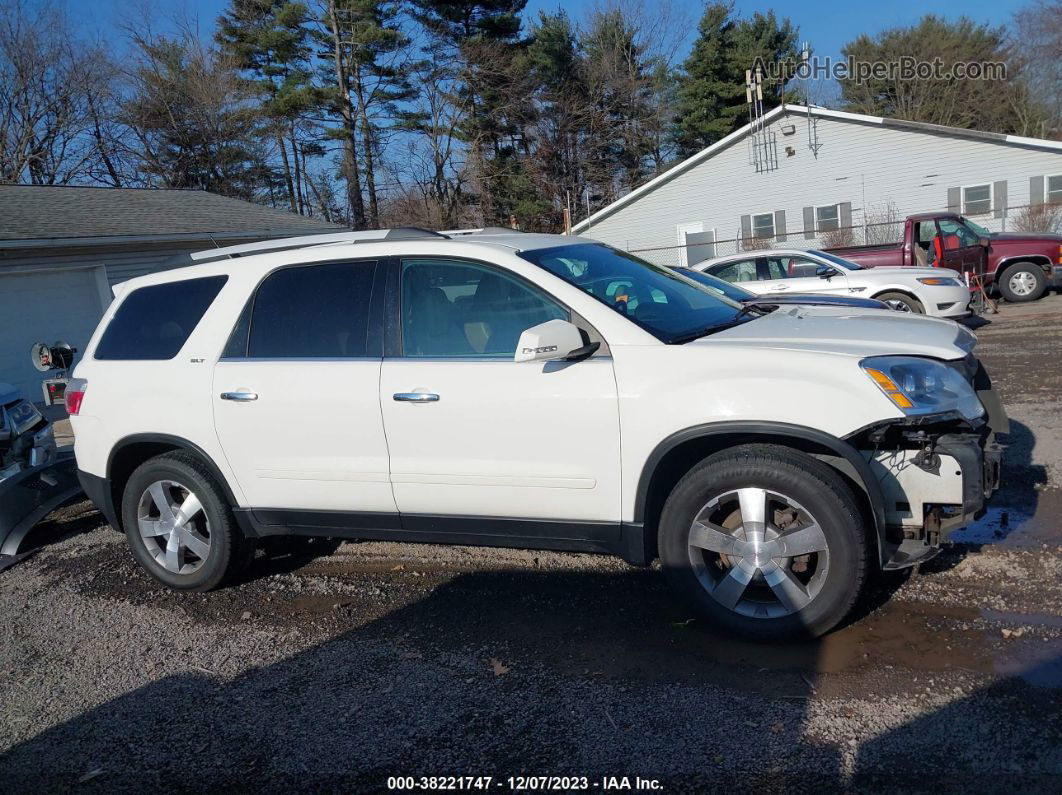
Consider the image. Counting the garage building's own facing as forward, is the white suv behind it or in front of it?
in front

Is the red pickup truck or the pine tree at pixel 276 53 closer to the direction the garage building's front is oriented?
the red pickup truck

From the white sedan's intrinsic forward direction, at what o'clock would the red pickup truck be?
The red pickup truck is roughly at 10 o'clock from the white sedan.

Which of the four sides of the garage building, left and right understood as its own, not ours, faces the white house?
left

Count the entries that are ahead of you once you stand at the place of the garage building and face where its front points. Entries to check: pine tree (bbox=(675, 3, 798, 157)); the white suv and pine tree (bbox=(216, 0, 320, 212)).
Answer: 1

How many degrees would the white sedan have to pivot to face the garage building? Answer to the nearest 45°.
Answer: approximately 180°

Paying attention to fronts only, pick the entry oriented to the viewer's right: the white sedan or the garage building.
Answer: the white sedan

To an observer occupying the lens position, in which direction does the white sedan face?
facing to the right of the viewer

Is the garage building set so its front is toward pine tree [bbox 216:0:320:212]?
no

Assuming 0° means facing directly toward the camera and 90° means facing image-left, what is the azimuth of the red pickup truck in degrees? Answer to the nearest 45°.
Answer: approximately 270°

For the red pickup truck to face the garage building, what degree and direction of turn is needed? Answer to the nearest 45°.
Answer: approximately 135° to its right

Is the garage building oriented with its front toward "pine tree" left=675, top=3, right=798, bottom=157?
no

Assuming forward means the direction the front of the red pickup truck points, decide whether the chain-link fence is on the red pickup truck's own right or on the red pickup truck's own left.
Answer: on the red pickup truck's own left

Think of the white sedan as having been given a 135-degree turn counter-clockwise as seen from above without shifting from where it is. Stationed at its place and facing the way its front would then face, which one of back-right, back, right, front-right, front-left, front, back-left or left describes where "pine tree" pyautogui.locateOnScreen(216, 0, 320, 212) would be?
front

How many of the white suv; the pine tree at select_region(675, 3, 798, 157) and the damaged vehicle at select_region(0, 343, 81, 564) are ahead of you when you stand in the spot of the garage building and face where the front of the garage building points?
2

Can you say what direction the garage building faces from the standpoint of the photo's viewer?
facing the viewer

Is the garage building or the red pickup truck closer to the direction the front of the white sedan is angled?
the red pickup truck

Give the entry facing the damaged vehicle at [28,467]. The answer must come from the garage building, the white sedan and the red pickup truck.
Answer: the garage building
